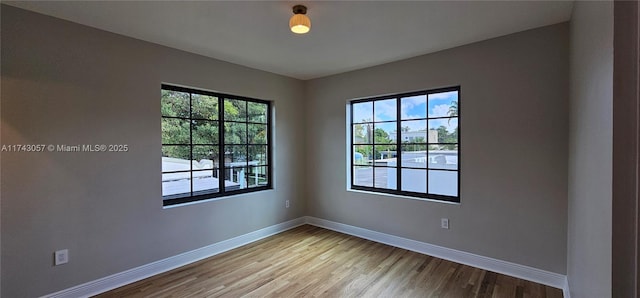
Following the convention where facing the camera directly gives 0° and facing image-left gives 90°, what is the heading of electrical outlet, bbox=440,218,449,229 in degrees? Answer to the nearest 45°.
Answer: approximately 0°

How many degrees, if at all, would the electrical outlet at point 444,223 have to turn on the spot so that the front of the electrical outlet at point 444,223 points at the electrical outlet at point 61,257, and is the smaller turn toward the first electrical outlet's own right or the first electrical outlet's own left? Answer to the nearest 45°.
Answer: approximately 45° to the first electrical outlet's own right

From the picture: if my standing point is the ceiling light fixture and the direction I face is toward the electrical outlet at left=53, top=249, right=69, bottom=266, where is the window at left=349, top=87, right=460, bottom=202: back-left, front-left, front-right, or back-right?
back-right

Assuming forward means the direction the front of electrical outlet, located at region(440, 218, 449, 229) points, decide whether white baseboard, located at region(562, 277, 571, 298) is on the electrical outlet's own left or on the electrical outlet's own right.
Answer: on the electrical outlet's own left
